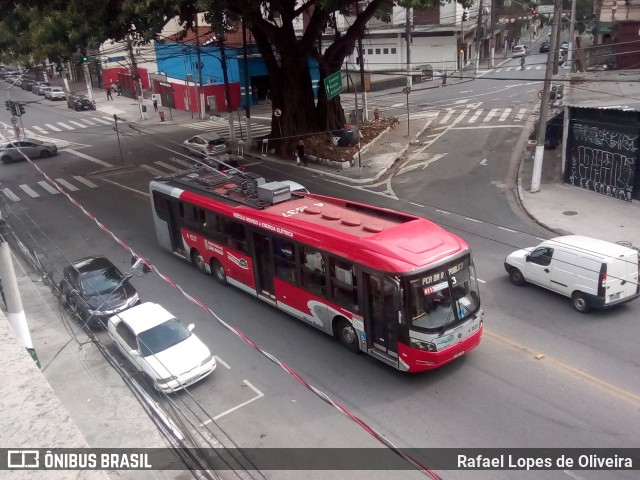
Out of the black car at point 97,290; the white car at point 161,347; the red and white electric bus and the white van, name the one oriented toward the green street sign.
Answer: the white van

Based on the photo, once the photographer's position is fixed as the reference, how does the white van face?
facing away from the viewer and to the left of the viewer

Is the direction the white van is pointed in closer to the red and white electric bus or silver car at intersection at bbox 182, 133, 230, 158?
the silver car at intersection

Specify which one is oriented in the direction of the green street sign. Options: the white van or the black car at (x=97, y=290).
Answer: the white van

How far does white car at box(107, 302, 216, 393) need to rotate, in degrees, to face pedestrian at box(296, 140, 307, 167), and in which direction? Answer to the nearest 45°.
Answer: approximately 90° to its left

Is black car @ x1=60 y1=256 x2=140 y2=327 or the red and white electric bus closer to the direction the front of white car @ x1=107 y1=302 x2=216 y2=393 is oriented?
the red and white electric bus

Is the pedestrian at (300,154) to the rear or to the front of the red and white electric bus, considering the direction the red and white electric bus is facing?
to the rear

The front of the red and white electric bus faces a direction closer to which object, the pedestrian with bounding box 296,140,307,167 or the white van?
the white van

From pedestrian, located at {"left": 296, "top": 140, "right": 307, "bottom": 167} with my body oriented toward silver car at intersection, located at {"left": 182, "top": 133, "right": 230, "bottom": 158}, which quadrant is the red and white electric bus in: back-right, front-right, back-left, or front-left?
back-left

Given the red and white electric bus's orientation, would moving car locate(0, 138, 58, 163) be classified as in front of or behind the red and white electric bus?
behind

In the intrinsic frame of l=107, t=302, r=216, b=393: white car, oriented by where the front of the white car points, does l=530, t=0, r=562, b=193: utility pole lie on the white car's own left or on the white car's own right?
on the white car's own left

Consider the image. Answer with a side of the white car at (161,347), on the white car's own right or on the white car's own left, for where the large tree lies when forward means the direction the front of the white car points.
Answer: on the white car's own left
